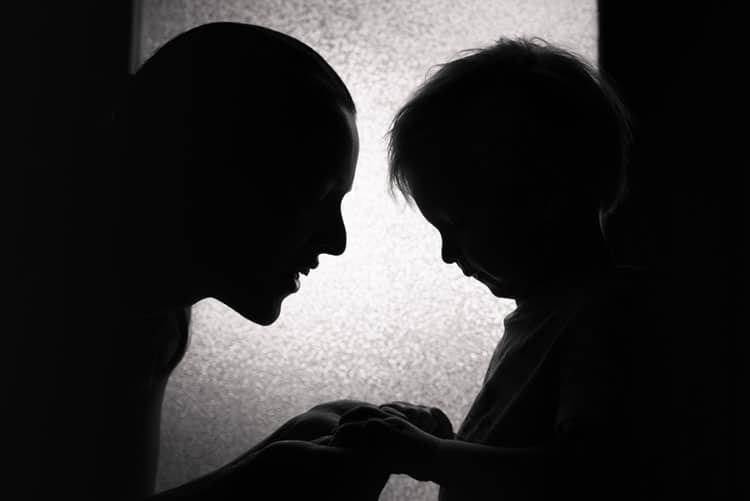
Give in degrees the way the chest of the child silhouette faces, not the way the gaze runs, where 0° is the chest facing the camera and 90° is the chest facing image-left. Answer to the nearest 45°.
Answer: approximately 90°
